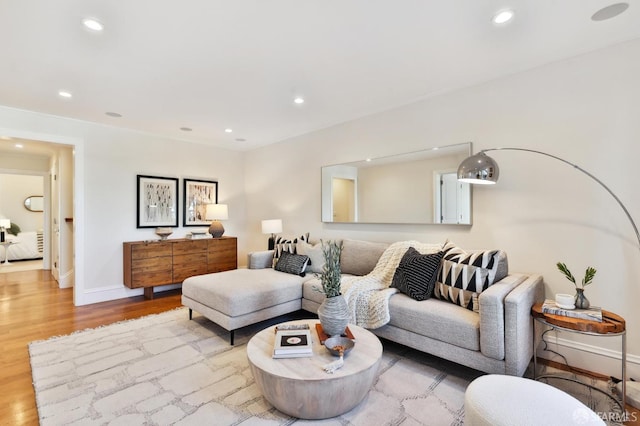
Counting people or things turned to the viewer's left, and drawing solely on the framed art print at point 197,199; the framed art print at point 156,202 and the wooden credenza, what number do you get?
0

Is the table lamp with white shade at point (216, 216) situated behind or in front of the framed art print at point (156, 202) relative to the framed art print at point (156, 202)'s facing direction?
in front

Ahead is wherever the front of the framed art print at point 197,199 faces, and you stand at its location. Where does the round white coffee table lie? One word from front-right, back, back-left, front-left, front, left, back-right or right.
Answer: front-right

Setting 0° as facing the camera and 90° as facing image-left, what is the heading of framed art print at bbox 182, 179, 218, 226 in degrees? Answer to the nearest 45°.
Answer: approximately 315°

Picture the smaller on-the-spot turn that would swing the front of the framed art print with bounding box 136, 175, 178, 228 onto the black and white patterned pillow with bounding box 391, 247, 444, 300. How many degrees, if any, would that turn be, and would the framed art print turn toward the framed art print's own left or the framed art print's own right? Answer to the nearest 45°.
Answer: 0° — it already faces it

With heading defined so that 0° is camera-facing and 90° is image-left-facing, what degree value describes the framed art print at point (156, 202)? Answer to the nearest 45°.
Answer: approximately 315°

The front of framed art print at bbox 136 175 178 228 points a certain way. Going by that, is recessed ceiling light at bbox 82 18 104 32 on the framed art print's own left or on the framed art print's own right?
on the framed art print's own right

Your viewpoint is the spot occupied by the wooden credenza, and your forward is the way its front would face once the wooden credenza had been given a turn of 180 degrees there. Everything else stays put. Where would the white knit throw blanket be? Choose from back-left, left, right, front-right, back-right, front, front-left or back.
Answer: back

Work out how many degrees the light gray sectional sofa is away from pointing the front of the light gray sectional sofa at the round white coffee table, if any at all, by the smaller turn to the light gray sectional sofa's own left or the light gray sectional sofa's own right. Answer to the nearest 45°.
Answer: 0° — it already faces it

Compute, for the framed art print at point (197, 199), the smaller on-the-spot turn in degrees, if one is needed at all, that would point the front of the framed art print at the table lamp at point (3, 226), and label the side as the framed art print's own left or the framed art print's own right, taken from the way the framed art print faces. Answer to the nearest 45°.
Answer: approximately 180°

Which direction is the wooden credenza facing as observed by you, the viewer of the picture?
facing the viewer and to the right of the viewer

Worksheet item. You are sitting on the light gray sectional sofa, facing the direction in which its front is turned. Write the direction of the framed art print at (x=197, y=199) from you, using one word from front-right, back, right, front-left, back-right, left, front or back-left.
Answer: right

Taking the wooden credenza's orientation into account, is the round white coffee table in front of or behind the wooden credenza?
in front

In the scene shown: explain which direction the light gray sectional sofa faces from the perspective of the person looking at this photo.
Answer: facing the viewer and to the left of the viewer

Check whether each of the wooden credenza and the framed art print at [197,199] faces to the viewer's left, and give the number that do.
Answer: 0

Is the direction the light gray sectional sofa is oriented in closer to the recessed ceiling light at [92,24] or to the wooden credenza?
the recessed ceiling light
